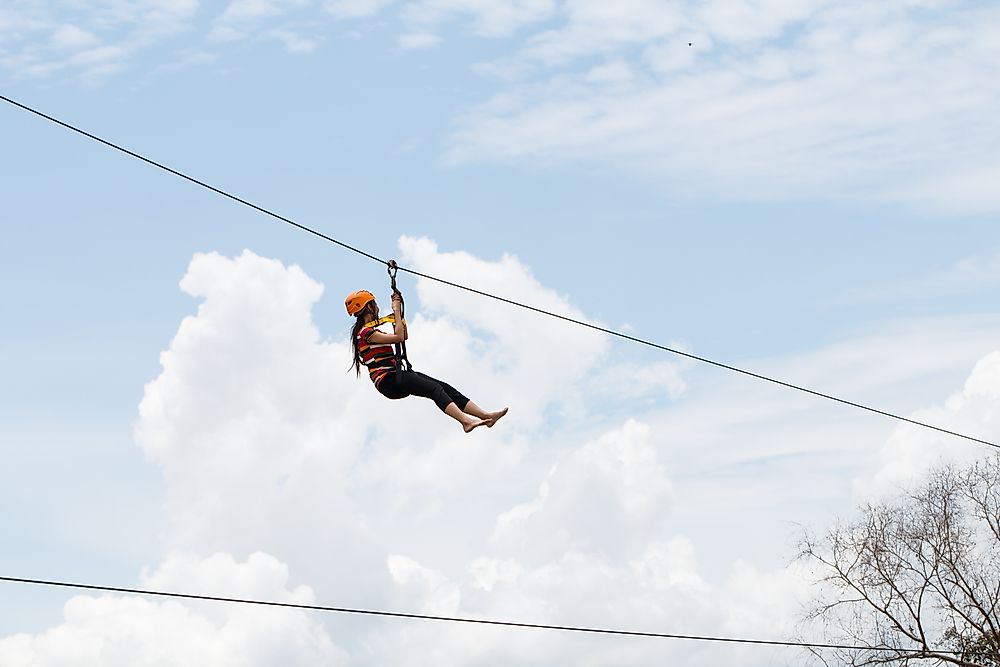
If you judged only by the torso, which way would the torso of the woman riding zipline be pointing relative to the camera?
to the viewer's right
